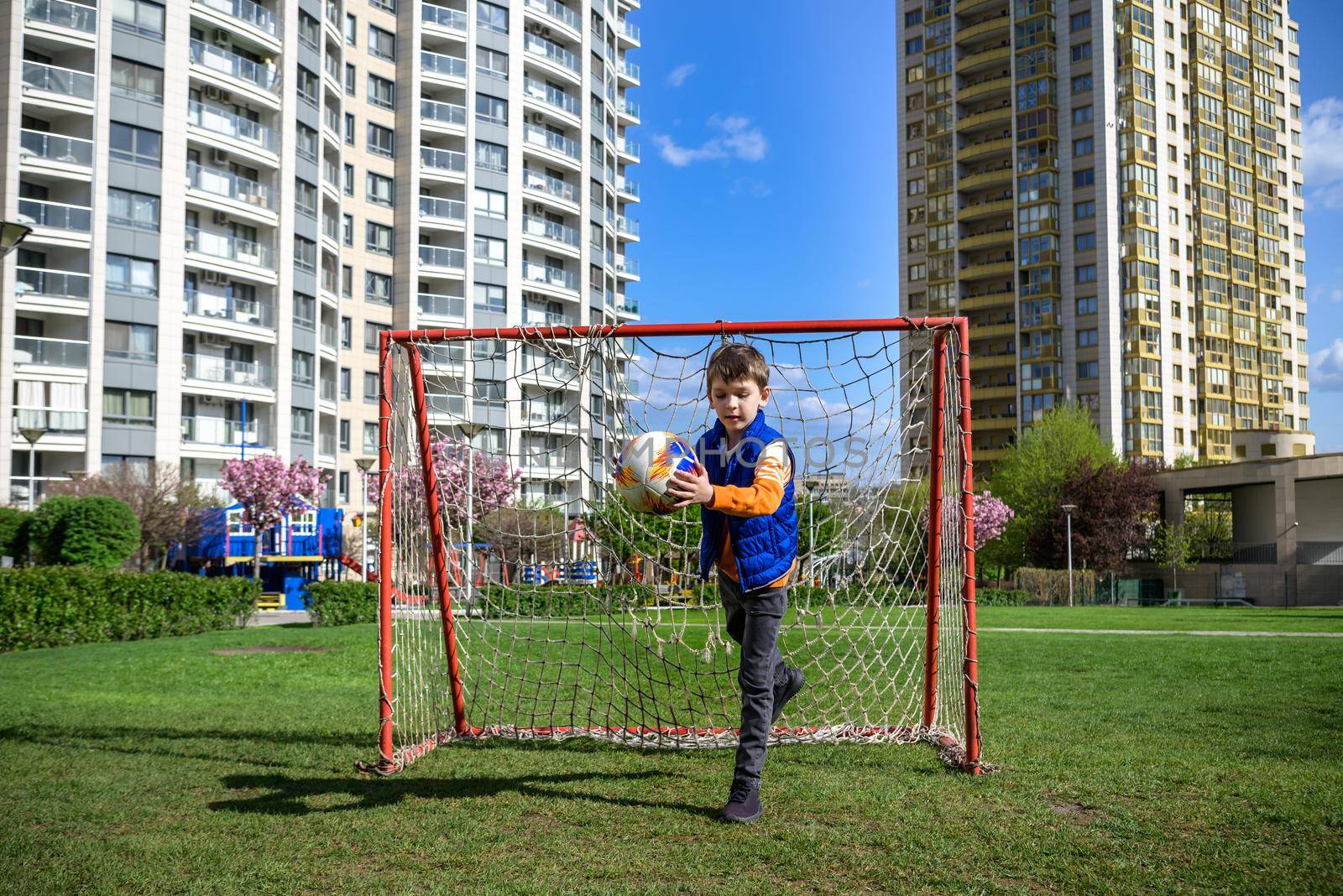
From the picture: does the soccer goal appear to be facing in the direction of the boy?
yes

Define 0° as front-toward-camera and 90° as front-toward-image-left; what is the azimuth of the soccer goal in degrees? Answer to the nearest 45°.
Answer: approximately 0°

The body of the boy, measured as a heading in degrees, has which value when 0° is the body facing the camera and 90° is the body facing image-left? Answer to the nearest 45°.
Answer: approximately 45°
